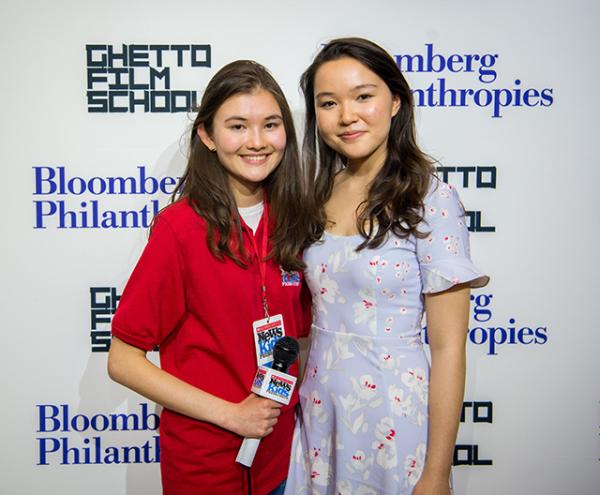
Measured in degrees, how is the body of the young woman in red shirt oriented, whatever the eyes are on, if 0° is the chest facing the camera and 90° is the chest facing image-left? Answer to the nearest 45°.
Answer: approximately 315°
